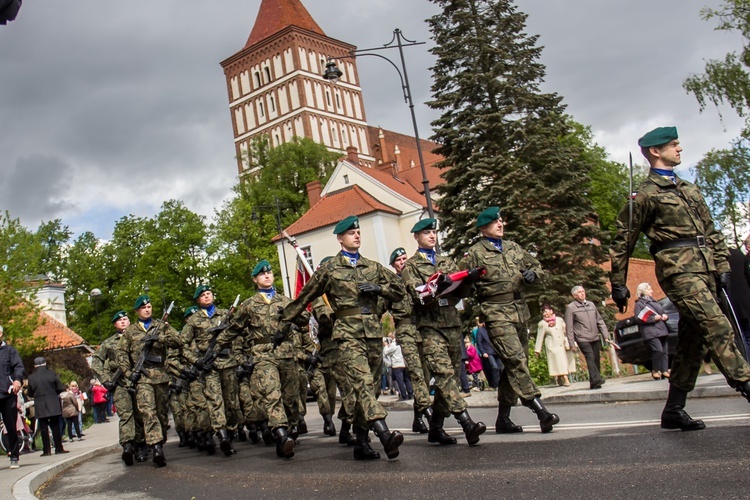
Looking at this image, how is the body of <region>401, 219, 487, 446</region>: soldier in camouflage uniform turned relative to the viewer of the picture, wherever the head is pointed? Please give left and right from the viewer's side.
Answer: facing the viewer and to the right of the viewer

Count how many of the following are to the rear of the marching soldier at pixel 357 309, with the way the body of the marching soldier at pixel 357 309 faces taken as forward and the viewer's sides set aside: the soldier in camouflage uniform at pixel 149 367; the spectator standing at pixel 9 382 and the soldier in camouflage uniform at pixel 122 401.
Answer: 3

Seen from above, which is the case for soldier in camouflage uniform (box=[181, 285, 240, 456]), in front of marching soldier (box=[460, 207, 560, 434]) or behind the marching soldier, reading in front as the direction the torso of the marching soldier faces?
behind

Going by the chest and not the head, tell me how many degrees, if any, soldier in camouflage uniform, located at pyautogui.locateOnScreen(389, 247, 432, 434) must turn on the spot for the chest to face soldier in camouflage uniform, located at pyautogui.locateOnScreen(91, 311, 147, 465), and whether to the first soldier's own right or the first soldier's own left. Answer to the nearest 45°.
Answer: approximately 180°

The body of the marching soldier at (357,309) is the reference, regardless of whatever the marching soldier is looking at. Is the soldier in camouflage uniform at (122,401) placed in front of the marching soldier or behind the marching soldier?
behind

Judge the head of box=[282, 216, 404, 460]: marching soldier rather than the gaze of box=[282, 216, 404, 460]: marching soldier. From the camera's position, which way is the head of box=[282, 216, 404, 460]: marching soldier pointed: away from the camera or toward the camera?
toward the camera

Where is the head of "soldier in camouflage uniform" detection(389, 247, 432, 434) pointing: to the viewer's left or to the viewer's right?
to the viewer's right

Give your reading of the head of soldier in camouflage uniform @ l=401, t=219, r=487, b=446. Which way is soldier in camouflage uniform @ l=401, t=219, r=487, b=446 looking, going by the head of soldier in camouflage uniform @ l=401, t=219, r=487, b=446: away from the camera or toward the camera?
toward the camera

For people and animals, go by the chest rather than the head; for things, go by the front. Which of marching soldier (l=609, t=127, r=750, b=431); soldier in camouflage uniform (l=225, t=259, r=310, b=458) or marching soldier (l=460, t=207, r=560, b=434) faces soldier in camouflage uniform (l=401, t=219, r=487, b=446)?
soldier in camouflage uniform (l=225, t=259, r=310, b=458)

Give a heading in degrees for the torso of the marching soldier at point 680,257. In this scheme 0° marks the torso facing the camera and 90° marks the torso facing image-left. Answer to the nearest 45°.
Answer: approximately 315°

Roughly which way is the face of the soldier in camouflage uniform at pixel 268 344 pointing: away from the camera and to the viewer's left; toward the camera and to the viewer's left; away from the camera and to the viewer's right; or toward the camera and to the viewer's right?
toward the camera and to the viewer's right

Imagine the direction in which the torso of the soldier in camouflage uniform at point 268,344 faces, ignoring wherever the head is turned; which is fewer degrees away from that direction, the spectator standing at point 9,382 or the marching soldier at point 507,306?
the marching soldier

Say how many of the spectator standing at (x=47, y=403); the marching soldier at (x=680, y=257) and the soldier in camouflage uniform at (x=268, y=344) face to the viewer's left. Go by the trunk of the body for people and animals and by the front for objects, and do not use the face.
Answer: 0

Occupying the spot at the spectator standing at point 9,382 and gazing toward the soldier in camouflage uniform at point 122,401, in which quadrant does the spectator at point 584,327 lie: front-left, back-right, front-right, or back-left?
front-left

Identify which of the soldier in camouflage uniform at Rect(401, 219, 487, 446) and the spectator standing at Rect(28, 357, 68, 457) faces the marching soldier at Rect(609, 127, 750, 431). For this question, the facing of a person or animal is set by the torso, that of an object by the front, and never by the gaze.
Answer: the soldier in camouflage uniform

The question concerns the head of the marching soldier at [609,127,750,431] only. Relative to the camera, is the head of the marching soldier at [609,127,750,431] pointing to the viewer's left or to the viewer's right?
to the viewer's right

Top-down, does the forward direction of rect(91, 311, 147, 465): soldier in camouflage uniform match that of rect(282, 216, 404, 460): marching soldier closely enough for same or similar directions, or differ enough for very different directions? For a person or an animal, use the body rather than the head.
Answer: same or similar directions

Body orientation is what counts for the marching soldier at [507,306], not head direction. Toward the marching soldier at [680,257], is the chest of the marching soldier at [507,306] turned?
yes
